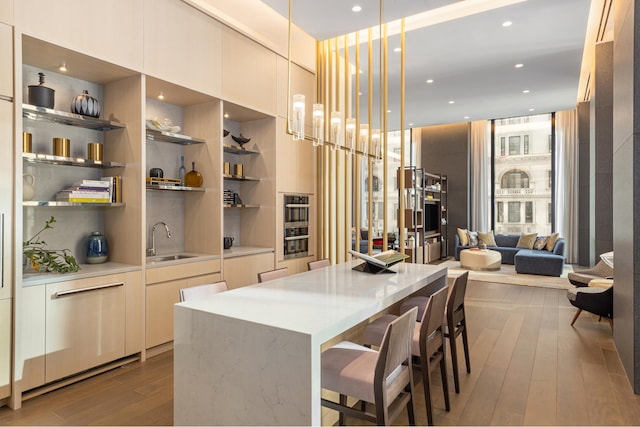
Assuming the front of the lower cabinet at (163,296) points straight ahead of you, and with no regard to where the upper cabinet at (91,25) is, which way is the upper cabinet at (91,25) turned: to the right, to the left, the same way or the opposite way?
the same way

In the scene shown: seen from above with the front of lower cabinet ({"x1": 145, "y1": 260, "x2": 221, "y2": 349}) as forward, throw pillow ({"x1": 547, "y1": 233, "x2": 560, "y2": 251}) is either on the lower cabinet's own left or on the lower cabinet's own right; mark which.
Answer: on the lower cabinet's own left

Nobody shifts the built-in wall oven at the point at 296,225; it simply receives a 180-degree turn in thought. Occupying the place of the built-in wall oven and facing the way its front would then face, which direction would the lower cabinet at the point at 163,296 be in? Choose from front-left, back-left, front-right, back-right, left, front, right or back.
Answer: left

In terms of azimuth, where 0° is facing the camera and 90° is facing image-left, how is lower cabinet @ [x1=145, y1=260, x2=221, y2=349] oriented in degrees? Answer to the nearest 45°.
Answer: approximately 315°

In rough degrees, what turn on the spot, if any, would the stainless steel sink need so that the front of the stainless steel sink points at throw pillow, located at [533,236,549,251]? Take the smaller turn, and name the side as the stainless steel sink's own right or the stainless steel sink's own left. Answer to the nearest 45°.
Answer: approximately 45° to the stainless steel sink's own left

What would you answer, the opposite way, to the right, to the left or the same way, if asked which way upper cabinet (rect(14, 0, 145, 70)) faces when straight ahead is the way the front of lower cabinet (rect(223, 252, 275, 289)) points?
the same way

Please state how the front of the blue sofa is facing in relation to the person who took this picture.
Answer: facing the viewer

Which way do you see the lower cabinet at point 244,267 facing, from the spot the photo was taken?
facing the viewer and to the right of the viewer

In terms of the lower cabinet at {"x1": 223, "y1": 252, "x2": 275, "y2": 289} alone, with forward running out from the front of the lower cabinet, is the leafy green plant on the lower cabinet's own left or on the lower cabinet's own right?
on the lower cabinet's own right

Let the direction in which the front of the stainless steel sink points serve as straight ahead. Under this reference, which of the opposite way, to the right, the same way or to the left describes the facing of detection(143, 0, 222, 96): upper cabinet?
the same way

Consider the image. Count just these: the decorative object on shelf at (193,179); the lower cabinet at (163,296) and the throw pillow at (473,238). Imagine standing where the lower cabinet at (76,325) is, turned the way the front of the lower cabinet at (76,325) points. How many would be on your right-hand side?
0

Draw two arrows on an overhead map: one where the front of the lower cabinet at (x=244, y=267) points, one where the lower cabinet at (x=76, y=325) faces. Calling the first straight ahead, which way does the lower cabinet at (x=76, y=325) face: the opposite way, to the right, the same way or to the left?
the same way

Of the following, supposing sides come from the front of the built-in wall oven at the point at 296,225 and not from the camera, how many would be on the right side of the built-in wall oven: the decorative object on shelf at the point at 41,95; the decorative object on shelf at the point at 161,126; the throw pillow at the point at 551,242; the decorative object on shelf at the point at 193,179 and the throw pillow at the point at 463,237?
3

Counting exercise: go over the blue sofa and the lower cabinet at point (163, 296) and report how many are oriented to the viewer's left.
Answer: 0

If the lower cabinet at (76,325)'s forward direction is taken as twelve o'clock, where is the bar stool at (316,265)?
The bar stool is roughly at 11 o'clock from the lower cabinet.

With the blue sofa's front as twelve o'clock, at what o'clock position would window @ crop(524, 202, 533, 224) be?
The window is roughly at 6 o'clock from the blue sofa.

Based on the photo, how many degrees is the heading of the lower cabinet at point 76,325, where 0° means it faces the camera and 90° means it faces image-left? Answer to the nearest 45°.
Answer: approximately 315°

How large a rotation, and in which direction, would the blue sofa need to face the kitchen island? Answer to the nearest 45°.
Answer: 0° — it already faces it

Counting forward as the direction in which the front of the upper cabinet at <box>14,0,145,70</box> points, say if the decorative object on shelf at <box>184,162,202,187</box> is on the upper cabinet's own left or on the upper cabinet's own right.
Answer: on the upper cabinet's own left

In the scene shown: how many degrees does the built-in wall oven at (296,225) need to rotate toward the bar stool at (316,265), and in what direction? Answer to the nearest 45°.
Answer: approximately 45° to its right
